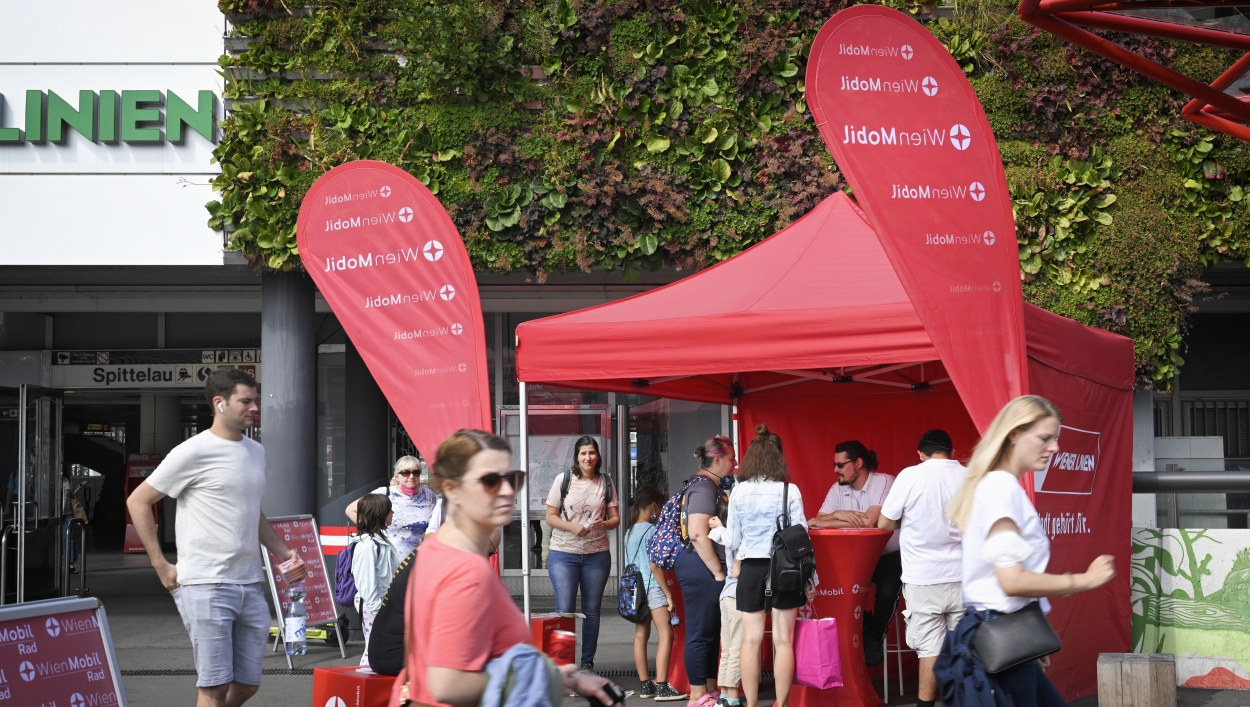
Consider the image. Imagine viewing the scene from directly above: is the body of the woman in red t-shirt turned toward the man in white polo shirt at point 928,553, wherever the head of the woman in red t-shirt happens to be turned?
no

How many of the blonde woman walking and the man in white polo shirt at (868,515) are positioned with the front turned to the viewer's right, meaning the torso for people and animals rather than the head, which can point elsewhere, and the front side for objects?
1

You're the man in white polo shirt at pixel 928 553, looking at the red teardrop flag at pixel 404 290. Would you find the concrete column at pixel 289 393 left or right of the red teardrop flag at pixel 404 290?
right

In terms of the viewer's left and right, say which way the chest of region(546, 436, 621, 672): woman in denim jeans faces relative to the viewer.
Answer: facing the viewer

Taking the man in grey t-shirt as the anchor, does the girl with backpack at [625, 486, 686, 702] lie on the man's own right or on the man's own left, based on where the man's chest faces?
on the man's own left

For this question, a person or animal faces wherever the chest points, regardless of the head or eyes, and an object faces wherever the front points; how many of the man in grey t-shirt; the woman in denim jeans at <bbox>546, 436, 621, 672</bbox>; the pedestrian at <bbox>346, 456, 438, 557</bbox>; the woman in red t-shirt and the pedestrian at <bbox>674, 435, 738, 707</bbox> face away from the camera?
0

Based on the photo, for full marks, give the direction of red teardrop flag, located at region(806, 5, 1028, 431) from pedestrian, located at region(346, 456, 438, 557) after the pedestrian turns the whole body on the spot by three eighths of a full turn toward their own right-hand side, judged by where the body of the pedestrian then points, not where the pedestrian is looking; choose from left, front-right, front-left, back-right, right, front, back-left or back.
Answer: back

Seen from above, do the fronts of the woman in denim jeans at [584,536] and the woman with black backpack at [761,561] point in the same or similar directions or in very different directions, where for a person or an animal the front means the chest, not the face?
very different directions

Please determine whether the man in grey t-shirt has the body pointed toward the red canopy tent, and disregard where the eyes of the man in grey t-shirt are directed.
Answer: no

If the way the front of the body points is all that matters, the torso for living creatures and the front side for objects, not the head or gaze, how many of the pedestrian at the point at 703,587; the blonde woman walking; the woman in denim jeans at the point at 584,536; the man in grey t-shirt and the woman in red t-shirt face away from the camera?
0

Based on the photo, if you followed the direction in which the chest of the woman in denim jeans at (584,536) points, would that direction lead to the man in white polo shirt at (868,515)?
no

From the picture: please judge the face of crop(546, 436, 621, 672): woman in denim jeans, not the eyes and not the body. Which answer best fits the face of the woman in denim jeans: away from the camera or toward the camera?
toward the camera

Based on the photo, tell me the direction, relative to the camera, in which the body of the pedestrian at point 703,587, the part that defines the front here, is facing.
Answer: to the viewer's right

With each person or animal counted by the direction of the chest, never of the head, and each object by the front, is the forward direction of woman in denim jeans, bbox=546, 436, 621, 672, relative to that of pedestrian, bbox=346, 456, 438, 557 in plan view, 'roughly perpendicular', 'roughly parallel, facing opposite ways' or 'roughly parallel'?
roughly parallel

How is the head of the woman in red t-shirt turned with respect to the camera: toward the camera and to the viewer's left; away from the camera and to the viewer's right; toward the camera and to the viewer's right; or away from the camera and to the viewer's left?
toward the camera and to the viewer's right

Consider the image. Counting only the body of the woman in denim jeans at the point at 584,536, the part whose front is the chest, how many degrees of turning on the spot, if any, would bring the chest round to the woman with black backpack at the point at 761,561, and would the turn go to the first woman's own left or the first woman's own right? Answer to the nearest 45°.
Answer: approximately 45° to the first woman's own left

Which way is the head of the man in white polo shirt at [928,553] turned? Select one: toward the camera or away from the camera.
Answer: away from the camera

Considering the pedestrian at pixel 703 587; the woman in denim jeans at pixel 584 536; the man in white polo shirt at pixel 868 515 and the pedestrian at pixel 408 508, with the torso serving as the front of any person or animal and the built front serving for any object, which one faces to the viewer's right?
the pedestrian at pixel 703 587
